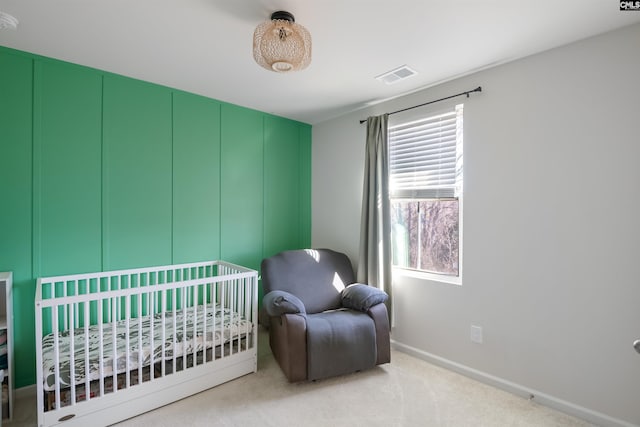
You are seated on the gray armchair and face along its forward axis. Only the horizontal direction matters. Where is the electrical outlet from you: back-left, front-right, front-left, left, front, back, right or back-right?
front-left

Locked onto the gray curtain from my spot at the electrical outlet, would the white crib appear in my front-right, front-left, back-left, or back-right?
front-left

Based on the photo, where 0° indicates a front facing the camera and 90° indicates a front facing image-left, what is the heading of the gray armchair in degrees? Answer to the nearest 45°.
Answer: approximately 315°

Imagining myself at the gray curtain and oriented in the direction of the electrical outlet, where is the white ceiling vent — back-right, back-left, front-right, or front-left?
front-right

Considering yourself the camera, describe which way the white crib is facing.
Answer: facing the viewer and to the right of the viewer

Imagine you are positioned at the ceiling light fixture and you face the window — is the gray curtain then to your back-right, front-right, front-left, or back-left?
front-left

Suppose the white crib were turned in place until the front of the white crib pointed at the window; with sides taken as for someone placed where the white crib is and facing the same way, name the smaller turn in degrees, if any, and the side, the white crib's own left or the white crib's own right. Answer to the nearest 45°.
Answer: approximately 45° to the white crib's own left

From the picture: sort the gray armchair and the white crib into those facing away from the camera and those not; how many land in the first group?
0
